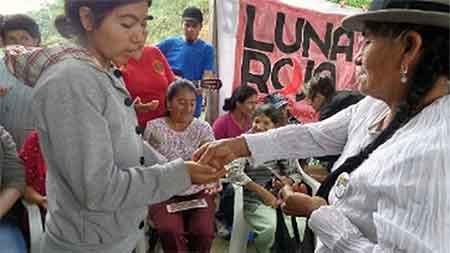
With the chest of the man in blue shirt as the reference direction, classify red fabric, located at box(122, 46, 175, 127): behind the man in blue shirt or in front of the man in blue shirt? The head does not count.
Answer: in front

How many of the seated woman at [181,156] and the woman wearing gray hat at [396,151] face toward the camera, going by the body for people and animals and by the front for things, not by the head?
1

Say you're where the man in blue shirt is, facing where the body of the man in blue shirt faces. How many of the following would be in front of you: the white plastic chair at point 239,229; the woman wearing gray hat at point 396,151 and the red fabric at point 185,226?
3

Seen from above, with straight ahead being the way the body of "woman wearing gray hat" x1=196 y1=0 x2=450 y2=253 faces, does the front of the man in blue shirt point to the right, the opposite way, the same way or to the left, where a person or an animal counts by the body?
to the left

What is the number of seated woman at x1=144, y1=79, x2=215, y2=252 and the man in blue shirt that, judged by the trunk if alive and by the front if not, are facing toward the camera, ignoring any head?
2

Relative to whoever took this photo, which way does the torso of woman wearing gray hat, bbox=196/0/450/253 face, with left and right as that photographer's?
facing to the left of the viewer

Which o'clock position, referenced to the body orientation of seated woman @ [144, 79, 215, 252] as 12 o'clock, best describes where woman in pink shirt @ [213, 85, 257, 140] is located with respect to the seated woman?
The woman in pink shirt is roughly at 7 o'clock from the seated woman.

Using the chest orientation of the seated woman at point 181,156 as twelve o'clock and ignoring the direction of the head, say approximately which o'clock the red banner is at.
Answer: The red banner is roughly at 7 o'clock from the seated woman.

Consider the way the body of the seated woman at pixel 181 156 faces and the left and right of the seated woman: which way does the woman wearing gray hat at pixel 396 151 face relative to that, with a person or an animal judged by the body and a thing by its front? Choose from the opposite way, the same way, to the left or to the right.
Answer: to the right

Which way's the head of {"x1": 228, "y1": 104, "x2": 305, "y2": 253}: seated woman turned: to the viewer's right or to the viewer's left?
to the viewer's left

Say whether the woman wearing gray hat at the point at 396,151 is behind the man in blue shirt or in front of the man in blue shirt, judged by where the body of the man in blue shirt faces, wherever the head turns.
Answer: in front

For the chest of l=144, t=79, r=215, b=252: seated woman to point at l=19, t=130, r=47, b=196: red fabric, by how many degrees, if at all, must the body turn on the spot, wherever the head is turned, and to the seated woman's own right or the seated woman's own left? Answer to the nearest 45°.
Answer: approximately 45° to the seated woman's own right

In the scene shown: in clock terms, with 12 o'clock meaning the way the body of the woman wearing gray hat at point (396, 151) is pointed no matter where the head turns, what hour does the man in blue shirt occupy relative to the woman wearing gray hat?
The man in blue shirt is roughly at 2 o'clock from the woman wearing gray hat.
